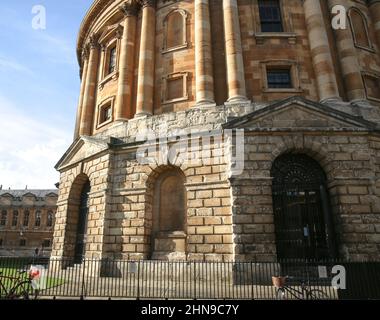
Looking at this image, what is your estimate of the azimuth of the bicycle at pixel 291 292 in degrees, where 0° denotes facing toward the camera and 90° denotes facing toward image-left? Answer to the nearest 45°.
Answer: approximately 90°
